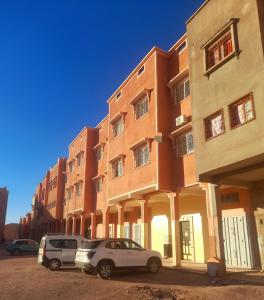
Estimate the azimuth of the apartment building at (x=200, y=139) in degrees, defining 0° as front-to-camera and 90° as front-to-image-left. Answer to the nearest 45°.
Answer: approximately 45°

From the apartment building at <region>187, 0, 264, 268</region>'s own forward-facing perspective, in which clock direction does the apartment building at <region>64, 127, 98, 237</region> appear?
the apartment building at <region>64, 127, 98, 237</region> is roughly at 3 o'clock from the apartment building at <region>187, 0, 264, 268</region>.

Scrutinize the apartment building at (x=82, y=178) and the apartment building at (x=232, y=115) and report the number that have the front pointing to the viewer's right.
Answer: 0

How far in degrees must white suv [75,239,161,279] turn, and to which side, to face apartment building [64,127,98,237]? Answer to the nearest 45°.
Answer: approximately 45° to its left
